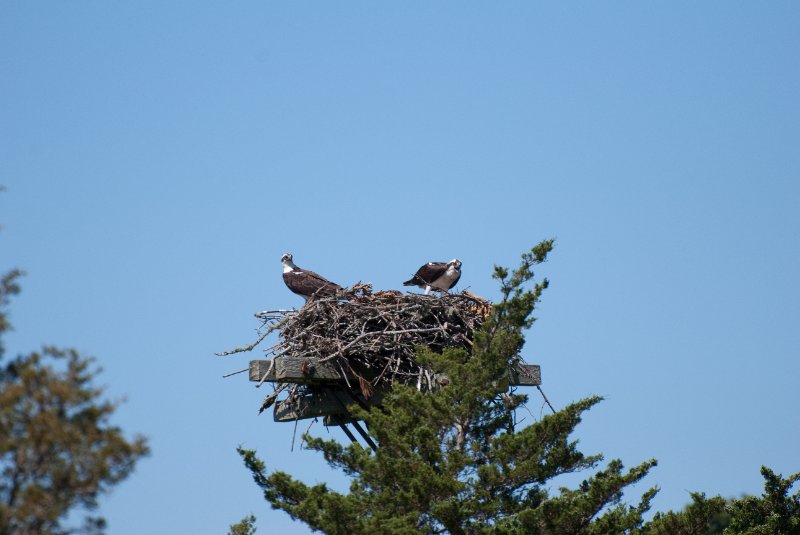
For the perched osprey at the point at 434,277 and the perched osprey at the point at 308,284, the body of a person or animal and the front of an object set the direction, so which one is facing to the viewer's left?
the perched osprey at the point at 308,284

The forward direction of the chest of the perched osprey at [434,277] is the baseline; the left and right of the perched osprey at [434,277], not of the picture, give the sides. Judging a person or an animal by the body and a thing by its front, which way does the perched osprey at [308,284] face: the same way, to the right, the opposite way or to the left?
the opposite way

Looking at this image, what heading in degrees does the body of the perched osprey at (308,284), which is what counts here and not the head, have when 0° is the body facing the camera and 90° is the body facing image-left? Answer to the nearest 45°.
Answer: approximately 90°

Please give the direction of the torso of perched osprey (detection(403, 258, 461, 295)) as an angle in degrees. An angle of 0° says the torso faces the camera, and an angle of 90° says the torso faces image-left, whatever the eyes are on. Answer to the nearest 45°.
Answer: approximately 270°

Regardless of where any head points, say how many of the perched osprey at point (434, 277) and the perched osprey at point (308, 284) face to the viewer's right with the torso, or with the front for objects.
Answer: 1

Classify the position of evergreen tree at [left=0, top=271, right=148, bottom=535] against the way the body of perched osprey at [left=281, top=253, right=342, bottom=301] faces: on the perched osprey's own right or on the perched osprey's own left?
on the perched osprey's own left
